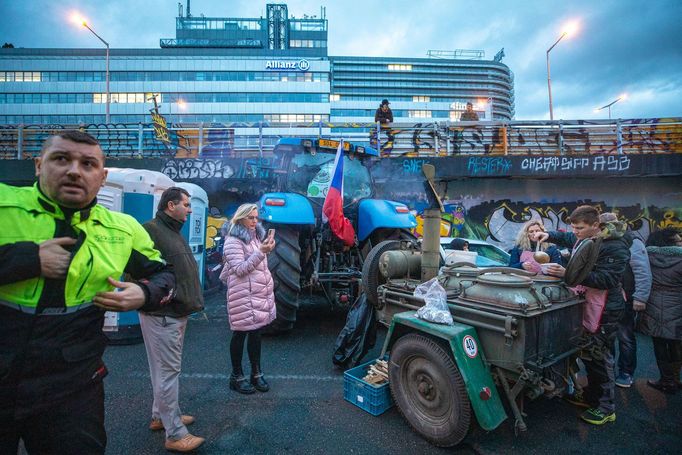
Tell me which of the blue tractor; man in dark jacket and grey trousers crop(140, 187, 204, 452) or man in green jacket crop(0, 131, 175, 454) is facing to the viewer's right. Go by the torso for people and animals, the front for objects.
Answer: the man in dark jacket and grey trousers

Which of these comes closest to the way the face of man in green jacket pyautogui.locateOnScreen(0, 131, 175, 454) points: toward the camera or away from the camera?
toward the camera

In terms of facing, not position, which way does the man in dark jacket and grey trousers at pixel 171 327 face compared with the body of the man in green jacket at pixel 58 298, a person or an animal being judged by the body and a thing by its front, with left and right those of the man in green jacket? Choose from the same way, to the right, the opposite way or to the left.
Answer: to the left

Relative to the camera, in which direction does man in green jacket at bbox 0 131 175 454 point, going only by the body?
toward the camera

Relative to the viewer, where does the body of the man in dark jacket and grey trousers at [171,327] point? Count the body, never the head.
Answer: to the viewer's right

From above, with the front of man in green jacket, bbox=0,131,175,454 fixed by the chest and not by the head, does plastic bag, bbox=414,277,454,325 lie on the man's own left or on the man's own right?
on the man's own left

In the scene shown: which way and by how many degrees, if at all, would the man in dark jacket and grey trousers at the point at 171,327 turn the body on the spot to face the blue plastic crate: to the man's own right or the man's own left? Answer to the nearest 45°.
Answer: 0° — they already face it

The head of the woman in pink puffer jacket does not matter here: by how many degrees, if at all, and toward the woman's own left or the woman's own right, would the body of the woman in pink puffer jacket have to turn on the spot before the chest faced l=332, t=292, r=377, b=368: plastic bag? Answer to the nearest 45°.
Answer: approximately 45° to the woman's own left

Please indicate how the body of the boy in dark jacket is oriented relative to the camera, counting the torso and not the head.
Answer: to the viewer's left
